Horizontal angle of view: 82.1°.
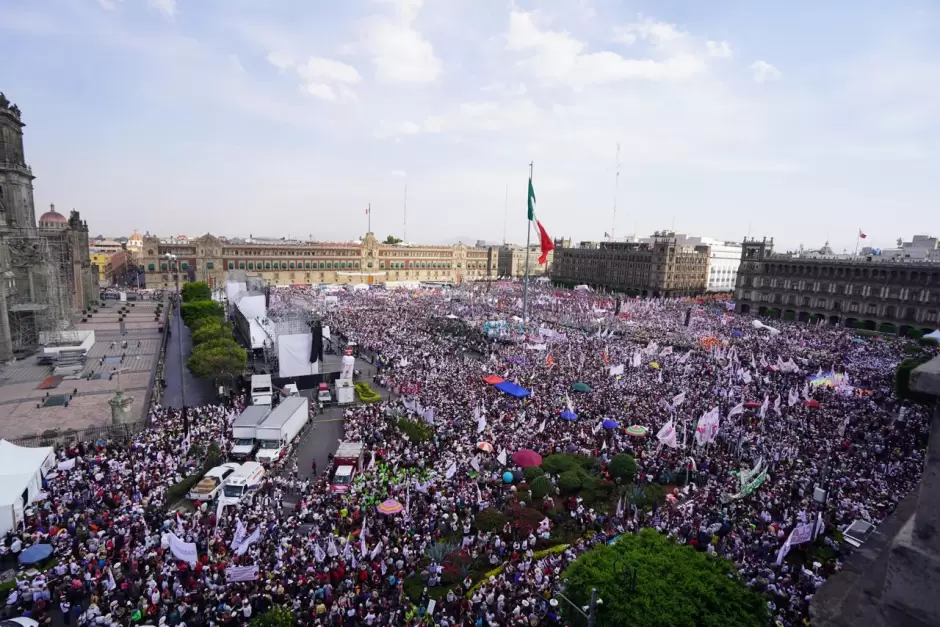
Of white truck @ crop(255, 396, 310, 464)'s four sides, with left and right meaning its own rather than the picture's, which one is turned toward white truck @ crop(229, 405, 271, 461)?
right

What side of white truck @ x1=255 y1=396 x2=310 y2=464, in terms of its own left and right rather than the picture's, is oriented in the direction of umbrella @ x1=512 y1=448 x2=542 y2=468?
left

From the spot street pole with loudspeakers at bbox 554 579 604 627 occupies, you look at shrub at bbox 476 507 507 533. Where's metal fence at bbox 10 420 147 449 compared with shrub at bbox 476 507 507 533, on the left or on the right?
left

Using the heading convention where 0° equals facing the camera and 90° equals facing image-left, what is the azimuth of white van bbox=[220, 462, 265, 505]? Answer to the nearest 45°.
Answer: approximately 45°

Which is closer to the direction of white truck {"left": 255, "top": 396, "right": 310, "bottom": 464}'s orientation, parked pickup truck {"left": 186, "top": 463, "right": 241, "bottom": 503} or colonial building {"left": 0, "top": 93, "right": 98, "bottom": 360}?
the parked pickup truck

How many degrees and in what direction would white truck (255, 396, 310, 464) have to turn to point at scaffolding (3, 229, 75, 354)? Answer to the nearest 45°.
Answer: approximately 90° to its right

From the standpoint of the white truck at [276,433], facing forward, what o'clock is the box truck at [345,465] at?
The box truck is roughly at 9 o'clock from the white truck.

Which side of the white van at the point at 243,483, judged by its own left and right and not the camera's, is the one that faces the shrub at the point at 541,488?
left

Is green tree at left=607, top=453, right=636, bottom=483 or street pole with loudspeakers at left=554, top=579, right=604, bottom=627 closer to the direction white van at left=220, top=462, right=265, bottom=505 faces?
the street pole with loudspeakers

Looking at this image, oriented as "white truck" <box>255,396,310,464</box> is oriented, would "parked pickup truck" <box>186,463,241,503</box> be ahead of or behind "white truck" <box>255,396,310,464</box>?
ahead

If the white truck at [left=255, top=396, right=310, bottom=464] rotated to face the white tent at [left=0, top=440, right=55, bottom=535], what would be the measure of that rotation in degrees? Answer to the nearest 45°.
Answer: approximately 45° to its right
